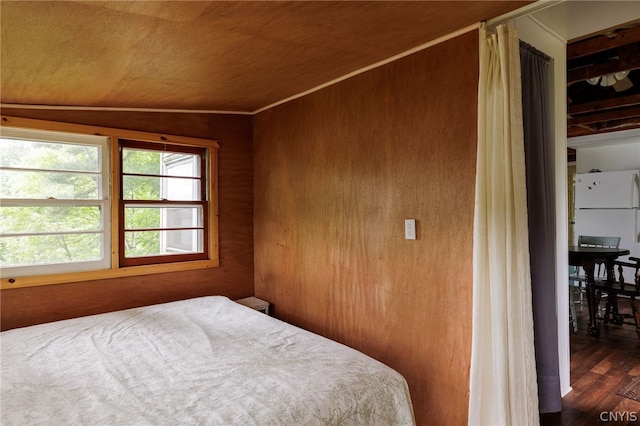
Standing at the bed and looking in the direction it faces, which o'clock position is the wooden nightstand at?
The wooden nightstand is roughly at 8 o'clock from the bed.

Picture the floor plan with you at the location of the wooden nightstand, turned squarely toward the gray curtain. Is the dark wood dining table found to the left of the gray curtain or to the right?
left

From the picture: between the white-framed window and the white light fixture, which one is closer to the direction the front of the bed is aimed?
the white light fixture

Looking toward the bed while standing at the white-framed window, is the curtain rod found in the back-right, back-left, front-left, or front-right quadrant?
front-left

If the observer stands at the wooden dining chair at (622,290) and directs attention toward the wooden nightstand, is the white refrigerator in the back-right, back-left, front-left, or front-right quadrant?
back-right

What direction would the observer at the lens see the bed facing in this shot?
facing the viewer and to the right of the viewer

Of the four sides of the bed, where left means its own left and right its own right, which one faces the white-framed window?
back

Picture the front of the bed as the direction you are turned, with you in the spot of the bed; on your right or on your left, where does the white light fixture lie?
on your left

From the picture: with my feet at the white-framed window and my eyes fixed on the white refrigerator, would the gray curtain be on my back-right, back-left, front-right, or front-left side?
front-right
